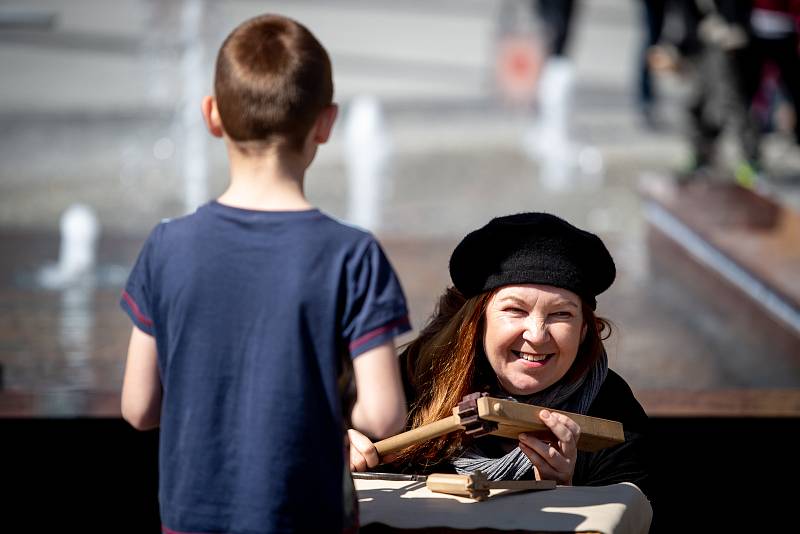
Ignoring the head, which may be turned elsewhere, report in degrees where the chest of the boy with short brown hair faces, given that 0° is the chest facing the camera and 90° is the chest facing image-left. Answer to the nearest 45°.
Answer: approximately 180°

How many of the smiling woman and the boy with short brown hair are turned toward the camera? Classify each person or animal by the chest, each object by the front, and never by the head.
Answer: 1

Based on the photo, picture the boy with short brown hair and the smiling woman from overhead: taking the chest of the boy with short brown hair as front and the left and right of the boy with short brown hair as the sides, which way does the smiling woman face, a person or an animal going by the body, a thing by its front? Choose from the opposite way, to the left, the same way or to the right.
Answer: the opposite way

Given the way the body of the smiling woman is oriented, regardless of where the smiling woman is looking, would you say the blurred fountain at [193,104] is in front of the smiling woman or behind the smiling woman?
behind

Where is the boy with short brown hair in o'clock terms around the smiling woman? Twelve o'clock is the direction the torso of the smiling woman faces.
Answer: The boy with short brown hair is roughly at 1 o'clock from the smiling woman.

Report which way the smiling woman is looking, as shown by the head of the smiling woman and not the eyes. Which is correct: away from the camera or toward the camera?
toward the camera

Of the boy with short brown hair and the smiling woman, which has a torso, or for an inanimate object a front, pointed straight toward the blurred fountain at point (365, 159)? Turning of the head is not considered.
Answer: the boy with short brown hair

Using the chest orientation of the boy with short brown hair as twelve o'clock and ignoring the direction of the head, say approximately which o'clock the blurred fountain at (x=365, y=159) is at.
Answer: The blurred fountain is roughly at 12 o'clock from the boy with short brown hair.

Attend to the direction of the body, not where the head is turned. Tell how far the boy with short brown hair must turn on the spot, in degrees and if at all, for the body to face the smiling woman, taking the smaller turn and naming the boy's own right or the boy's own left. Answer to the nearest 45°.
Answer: approximately 45° to the boy's own right

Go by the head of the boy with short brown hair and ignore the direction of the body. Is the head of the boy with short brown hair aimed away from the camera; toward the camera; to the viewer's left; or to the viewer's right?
away from the camera

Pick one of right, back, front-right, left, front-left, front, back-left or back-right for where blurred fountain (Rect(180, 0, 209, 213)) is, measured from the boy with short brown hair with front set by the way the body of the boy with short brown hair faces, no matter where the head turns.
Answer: front

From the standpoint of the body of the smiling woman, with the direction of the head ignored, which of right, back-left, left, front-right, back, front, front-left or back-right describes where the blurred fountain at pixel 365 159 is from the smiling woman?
back

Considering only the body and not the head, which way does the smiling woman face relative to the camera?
toward the camera

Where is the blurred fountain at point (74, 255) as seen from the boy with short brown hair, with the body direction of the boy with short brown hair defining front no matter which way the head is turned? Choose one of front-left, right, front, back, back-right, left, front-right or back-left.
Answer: front
